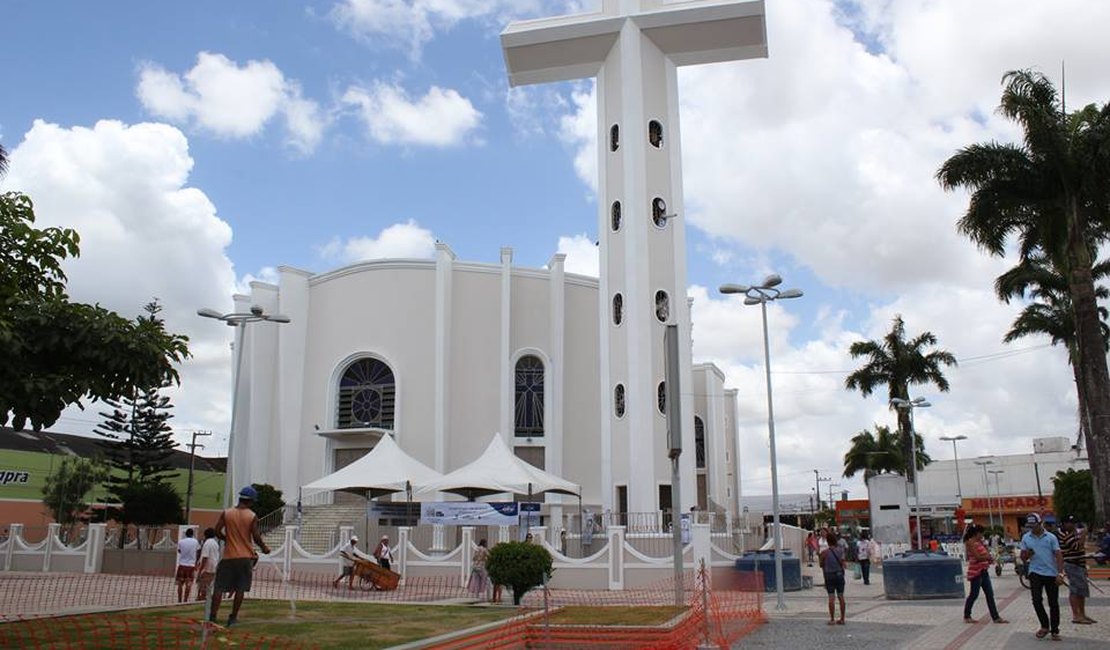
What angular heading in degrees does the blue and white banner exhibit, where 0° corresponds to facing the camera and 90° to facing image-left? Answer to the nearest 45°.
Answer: approximately 0°

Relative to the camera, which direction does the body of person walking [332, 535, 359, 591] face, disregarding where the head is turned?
to the viewer's right

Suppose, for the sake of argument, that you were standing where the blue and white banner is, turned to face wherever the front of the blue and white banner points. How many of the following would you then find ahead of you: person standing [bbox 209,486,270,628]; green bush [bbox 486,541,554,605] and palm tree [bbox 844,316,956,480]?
2

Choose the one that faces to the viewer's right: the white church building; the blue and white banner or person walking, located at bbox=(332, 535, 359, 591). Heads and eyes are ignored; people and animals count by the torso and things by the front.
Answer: the person walking

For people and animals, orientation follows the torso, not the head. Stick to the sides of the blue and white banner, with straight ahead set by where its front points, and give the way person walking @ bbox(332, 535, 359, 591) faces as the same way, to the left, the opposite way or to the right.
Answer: to the left

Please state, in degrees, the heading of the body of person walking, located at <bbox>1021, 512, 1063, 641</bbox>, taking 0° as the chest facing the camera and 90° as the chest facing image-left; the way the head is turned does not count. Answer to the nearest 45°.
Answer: approximately 0°

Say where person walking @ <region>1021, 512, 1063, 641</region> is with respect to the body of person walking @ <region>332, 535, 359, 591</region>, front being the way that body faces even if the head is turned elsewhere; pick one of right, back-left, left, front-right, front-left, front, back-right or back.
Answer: front-right

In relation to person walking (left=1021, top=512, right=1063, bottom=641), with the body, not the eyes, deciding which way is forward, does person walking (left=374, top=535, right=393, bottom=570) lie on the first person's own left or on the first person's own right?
on the first person's own right

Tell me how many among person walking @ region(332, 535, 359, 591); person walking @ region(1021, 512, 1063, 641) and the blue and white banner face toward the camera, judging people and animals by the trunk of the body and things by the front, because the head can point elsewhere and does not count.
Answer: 2

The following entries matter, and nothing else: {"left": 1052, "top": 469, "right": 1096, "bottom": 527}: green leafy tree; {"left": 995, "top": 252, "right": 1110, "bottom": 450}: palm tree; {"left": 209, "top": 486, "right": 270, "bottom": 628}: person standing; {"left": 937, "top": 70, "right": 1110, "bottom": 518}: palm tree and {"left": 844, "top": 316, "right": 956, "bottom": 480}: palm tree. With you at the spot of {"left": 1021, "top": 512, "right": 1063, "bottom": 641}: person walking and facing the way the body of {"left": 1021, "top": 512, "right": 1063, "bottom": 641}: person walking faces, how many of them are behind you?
4

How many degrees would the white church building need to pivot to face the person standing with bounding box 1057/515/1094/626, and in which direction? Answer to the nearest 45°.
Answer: approximately 45° to its left
